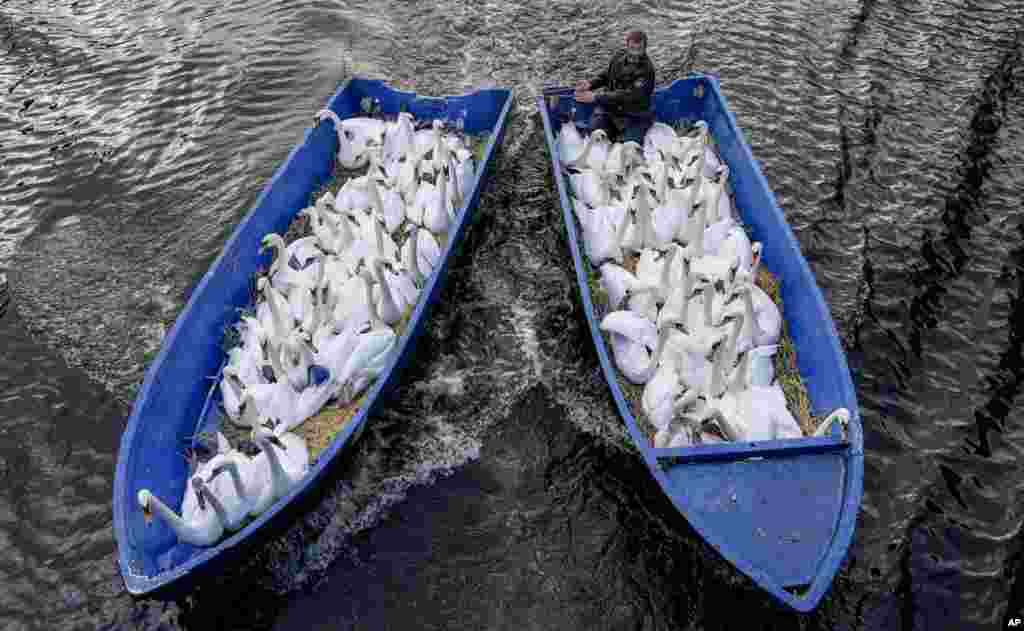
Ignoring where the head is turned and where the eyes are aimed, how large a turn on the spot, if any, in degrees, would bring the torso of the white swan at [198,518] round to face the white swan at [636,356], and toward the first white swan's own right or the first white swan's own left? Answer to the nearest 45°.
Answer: approximately 180°

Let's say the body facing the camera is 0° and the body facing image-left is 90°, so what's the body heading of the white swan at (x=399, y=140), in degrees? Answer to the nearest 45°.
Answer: approximately 225°

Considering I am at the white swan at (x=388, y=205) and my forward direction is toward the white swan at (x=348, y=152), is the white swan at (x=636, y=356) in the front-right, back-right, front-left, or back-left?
back-right

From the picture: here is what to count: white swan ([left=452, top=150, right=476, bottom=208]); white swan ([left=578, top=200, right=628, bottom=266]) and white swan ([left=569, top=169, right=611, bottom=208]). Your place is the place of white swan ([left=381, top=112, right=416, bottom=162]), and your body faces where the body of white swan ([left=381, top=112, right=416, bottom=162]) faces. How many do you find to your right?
3

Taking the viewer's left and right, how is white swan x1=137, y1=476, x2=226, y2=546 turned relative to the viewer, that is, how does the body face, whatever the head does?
facing to the left of the viewer

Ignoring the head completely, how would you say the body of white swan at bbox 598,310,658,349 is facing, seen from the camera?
to the viewer's left

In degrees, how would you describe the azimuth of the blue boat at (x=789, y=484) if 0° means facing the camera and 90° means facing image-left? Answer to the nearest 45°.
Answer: approximately 0°
